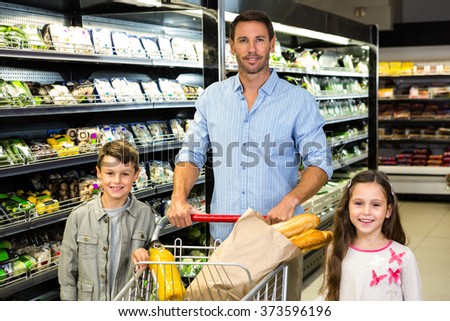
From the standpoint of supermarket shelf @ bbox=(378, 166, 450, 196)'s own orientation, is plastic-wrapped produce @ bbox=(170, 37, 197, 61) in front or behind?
in front

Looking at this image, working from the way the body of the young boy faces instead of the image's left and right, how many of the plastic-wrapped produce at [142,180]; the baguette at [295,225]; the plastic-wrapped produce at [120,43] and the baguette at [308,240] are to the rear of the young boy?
2

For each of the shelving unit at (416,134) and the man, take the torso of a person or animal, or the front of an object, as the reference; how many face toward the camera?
2

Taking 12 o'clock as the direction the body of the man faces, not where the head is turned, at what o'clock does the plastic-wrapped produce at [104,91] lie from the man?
The plastic-wrapped produce is roughly at 5 o'clock from the man.

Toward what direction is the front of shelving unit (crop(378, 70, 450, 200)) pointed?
toward the camera

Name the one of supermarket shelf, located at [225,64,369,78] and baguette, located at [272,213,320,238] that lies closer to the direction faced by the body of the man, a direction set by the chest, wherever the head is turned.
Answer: the baguette

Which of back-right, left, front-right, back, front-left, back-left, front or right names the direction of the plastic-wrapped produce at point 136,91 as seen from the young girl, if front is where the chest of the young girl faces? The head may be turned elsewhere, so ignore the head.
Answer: back-right

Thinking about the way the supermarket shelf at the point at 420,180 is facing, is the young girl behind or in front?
in front

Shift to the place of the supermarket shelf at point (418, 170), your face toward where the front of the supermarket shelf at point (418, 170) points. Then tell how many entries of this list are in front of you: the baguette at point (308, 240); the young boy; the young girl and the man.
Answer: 4

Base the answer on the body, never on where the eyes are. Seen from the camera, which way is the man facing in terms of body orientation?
toward the camera

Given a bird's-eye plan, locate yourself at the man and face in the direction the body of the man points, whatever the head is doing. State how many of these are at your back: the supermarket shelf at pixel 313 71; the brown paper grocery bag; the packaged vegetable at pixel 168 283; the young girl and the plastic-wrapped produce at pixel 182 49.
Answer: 2

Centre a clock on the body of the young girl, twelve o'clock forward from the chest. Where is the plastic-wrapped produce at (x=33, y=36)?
The plastic-wrapped produce is roughly at 4 o'clock from the young girl.

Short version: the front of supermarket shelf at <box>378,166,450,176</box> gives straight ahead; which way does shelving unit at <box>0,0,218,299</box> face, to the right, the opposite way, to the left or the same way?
to the left

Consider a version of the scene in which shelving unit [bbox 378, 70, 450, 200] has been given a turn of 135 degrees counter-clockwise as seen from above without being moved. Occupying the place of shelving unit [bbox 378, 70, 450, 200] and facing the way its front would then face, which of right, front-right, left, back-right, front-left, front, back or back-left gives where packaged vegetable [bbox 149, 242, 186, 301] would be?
back-right
